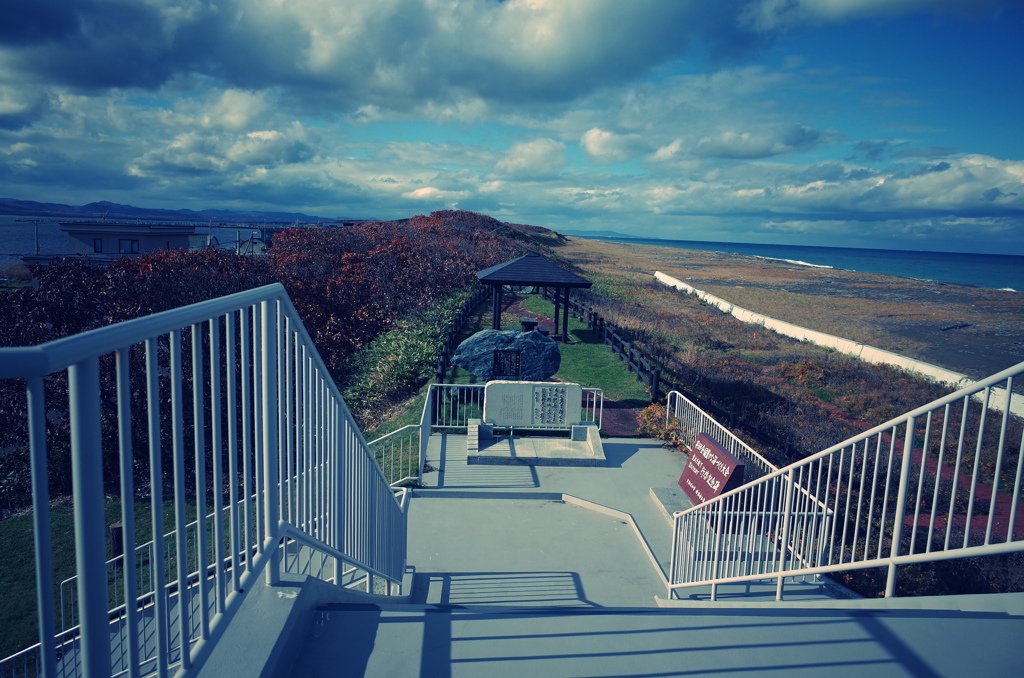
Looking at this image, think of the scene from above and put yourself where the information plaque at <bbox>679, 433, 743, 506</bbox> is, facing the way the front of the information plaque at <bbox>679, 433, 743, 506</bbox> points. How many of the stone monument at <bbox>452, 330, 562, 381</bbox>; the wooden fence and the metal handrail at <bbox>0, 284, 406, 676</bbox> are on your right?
2

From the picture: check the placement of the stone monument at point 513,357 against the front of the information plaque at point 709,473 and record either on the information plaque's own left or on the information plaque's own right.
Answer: on the information plaque's own right

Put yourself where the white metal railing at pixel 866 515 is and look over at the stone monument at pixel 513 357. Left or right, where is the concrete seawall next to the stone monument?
right

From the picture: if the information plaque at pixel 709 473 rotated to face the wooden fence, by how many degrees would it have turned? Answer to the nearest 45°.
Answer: approximately 90° to its right

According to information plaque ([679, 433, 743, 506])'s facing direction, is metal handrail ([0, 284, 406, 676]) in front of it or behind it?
in front

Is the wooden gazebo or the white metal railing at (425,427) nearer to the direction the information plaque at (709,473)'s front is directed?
the white metal railing

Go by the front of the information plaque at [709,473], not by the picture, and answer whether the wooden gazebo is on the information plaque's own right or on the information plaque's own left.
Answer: on the information plaque's own right

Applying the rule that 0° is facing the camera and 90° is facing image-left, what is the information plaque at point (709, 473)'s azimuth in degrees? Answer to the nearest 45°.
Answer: approximately 45°

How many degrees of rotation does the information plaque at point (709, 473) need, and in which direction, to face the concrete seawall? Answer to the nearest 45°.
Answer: approximately 135° to its right

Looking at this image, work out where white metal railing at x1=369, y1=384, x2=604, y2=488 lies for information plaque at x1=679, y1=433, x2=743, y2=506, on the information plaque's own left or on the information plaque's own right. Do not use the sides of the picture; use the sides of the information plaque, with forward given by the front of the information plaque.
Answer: on the information plaque's own right
